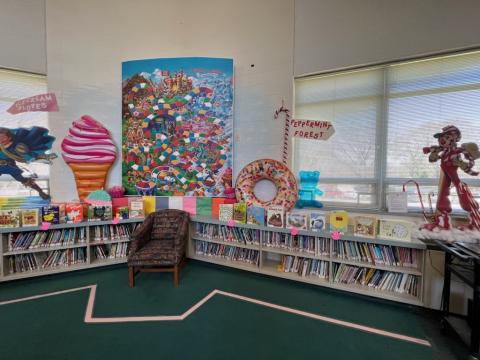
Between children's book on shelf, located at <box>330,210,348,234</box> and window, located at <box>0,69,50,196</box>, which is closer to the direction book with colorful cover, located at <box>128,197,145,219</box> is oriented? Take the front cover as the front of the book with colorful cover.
the children's book on shelf

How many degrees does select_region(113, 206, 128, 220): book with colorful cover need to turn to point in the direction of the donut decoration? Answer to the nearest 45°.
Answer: approximately 45° to its left

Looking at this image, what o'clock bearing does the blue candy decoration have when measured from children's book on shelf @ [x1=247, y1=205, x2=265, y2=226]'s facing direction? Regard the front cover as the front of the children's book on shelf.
The blue candy decoration is roughly at 8 o'clock from the children's book on shelf.

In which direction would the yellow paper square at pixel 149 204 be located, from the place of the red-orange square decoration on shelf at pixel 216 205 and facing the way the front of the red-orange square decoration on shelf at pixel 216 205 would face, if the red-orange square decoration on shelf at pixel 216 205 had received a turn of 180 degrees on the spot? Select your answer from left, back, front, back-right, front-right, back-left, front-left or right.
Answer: left

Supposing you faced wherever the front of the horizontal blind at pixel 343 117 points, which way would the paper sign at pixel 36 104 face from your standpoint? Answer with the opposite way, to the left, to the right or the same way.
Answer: to the left

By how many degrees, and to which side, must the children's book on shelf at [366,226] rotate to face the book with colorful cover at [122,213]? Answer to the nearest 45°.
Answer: approximately 45° to its right

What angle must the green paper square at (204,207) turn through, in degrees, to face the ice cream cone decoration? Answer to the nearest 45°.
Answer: approximately 90° to its right

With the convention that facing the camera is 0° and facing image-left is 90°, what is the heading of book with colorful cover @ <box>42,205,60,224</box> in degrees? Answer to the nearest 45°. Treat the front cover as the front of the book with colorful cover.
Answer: approximately 0°

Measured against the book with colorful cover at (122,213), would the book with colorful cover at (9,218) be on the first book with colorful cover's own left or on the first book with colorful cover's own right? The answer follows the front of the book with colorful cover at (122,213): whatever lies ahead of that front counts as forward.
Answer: on the first book with colorful cover's own right

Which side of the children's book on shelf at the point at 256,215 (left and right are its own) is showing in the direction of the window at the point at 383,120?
left
